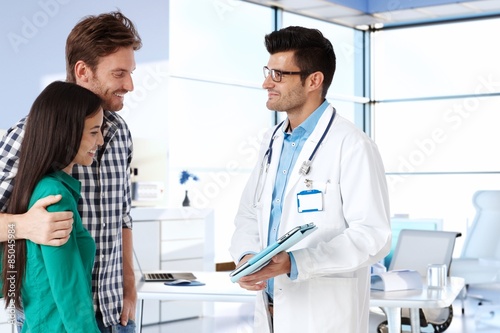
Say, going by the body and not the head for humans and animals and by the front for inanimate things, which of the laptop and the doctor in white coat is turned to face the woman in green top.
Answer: the doctor in white coat

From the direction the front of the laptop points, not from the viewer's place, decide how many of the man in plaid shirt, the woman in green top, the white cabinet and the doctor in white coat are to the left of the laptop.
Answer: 1

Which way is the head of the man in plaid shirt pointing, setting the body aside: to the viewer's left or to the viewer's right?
to the viewer's right

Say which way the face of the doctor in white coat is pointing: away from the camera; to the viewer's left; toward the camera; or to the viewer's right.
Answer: to the viewer's left

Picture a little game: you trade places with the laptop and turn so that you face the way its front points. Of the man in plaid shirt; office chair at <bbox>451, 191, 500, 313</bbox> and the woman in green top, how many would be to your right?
2

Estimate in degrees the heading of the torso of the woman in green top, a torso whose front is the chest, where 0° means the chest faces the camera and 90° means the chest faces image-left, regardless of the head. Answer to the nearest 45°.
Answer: approximately 270°

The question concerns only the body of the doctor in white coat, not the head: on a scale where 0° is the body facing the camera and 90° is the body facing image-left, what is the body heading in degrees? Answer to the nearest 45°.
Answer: approximately 45°

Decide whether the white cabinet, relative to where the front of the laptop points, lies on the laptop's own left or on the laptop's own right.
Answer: on the laptop's own left
